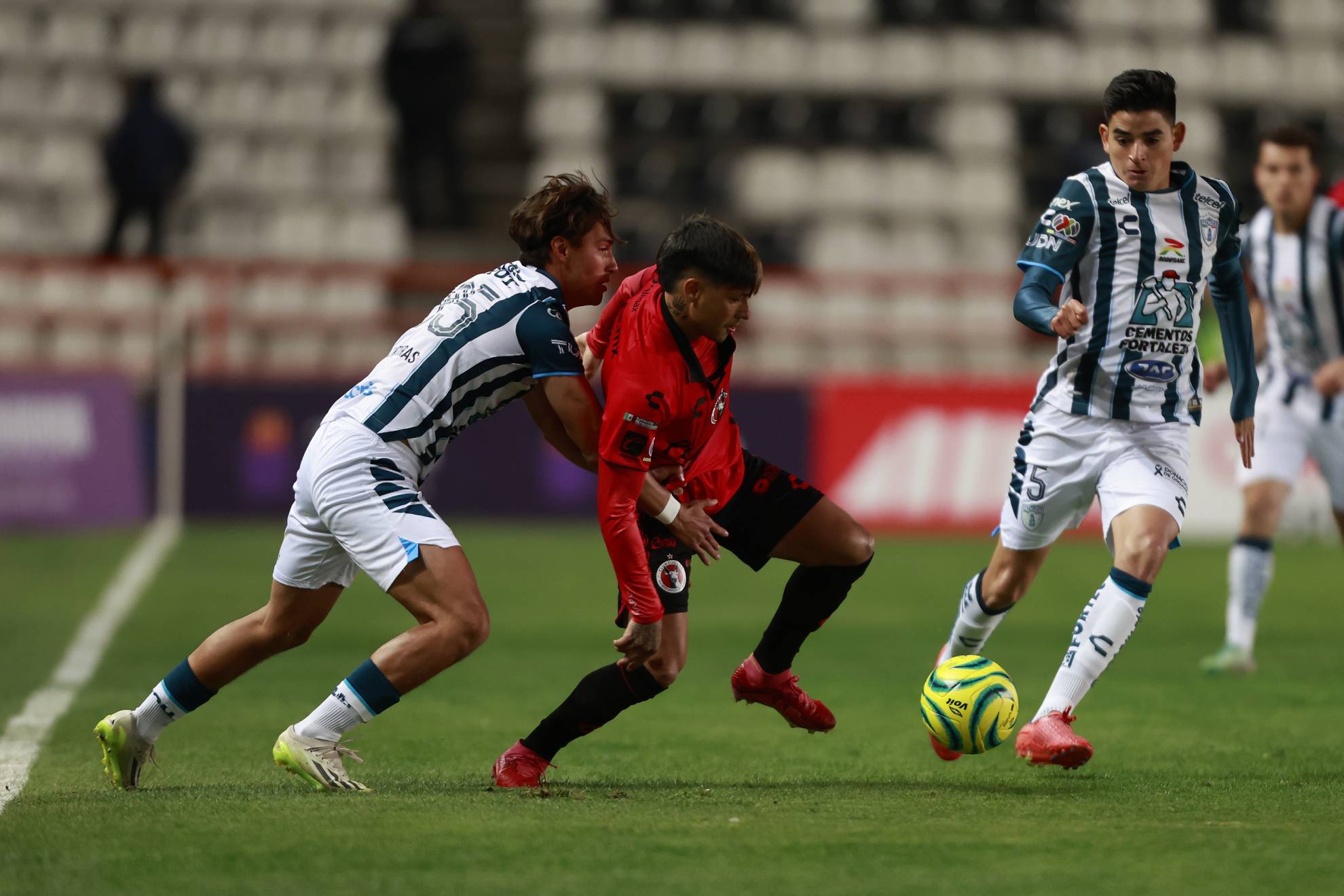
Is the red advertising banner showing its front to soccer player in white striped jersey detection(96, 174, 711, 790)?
yes

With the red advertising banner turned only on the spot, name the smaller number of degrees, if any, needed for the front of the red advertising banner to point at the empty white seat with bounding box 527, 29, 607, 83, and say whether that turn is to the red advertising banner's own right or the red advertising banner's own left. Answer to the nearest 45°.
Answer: approximately 135° to the red advertising banner's own right

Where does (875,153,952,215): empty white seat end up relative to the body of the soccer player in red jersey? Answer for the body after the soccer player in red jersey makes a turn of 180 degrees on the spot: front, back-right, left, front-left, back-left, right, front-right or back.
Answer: front-right

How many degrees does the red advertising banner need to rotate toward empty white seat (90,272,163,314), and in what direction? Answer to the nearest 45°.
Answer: approximately 90° to its right

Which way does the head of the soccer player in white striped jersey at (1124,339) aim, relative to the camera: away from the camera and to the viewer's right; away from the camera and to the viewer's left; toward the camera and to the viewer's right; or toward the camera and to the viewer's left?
toward the camera and to the viewer's left

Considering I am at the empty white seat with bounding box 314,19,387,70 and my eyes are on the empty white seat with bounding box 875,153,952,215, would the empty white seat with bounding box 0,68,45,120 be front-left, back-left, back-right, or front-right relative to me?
back-right

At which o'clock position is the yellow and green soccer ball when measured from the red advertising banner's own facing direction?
The yellow and green soccer ball is roughly at 12 o'clock from the red advertising banner.

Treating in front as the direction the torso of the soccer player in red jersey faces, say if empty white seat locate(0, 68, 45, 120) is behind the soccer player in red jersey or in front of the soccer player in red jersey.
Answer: behind

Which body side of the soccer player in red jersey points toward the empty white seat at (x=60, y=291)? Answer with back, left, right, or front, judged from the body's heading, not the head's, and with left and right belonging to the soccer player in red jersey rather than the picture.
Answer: back

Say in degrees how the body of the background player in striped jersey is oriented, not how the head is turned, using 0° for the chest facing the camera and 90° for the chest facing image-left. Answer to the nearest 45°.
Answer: approximately 45°

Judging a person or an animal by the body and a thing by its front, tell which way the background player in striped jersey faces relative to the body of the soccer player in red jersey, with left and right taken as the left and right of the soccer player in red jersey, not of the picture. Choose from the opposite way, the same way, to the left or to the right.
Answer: to the right

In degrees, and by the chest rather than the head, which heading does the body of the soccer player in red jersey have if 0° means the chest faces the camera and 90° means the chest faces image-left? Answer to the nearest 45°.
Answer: approximately 315°

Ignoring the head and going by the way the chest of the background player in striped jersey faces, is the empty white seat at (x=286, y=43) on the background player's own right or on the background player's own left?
on the background player's own right

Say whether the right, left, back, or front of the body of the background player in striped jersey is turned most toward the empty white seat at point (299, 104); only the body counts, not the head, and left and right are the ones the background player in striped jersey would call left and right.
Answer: back

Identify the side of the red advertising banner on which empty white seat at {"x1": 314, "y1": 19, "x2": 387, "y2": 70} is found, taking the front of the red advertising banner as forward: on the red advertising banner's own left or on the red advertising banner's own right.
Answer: on the red advertising banner's own right

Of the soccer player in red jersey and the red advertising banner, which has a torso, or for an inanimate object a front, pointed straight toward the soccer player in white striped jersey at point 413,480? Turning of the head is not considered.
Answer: the red advertising banner

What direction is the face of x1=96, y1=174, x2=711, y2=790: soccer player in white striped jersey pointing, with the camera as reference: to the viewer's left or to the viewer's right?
to the viewer's right
